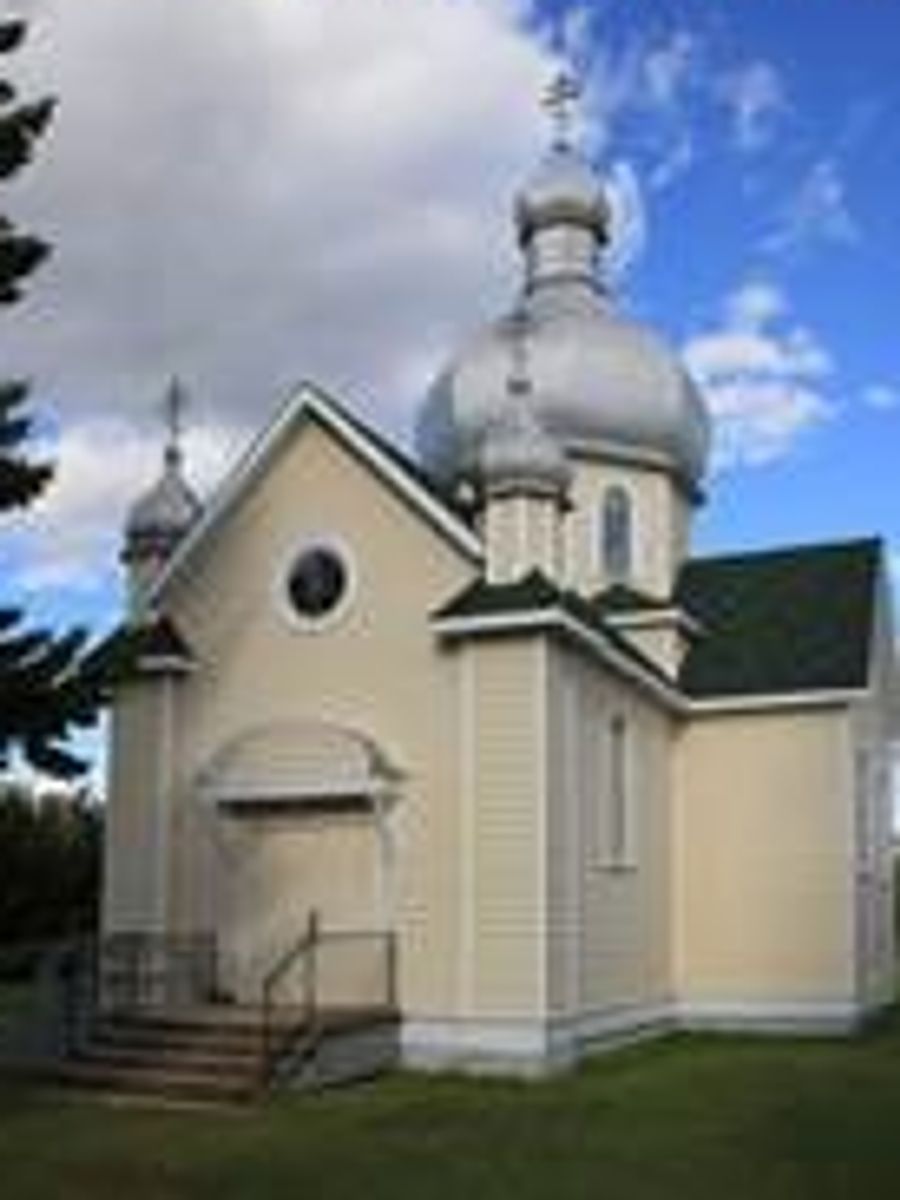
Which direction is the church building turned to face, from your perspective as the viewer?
facing the viewer and to the left of the viewer

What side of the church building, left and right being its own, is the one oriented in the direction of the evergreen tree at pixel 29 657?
front
